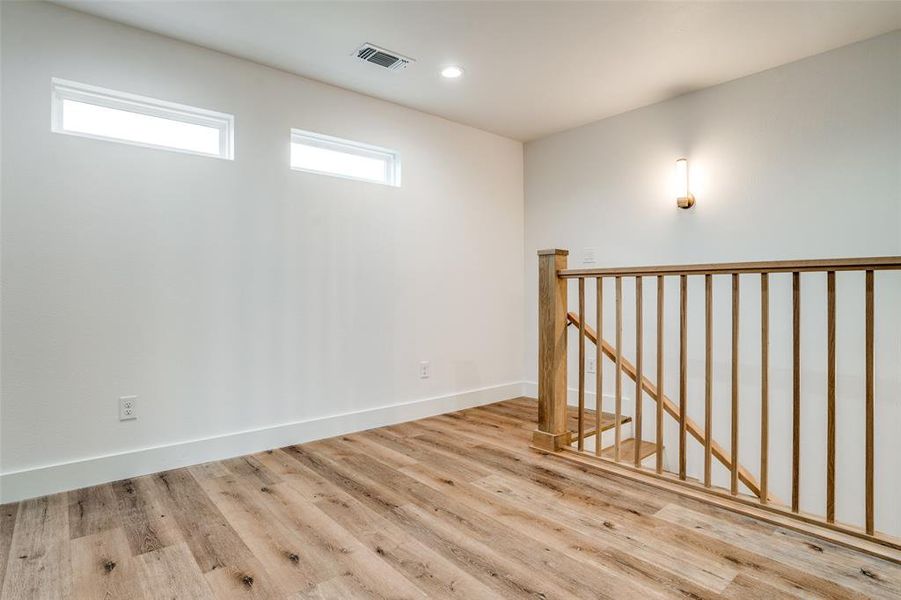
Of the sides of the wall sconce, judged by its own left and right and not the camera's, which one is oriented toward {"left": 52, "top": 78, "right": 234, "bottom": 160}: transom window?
front

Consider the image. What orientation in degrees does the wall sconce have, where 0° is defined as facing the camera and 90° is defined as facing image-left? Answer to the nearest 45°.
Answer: approximately 45°

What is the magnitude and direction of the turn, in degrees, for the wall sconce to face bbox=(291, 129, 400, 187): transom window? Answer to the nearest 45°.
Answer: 0° — it already faces it

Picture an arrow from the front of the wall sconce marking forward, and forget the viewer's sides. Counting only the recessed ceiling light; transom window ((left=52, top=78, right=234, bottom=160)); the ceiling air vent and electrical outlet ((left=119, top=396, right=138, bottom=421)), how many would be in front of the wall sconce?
4

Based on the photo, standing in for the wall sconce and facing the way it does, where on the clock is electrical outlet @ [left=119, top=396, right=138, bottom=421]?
The electrical outlet is roughly at 12 o'clock from the wall sconce.

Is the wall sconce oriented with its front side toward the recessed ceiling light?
yes

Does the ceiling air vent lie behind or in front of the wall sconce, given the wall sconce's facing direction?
in front

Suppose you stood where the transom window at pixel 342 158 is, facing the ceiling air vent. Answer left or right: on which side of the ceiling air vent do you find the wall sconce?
left
